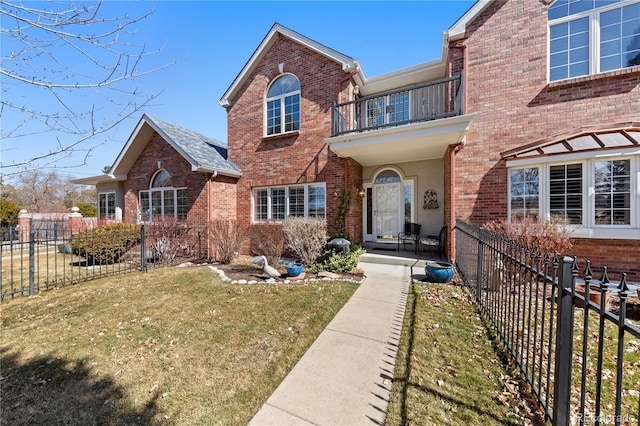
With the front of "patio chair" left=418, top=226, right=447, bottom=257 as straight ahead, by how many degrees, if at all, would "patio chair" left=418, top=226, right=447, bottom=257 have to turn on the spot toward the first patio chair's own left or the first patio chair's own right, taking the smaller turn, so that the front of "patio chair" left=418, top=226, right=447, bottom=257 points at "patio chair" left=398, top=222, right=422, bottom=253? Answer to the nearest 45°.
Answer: approximately 45° to the first patio chair's own right

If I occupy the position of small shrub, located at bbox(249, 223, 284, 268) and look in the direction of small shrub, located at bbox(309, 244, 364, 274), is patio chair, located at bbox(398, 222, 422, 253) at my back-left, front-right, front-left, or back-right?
front-left

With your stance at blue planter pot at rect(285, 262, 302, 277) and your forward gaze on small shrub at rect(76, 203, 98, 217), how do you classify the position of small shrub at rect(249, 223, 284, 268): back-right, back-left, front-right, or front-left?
front-right

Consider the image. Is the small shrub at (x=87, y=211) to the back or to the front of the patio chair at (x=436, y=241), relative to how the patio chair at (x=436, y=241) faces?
to the front

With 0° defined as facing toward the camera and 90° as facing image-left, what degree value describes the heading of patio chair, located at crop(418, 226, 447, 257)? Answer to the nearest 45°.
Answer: approximately 90°

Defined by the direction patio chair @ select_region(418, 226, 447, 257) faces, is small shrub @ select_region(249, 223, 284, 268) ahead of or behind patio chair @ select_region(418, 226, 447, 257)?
ahead

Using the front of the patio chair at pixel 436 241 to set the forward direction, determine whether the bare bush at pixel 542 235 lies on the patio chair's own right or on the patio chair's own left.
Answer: on the patio chair's own left

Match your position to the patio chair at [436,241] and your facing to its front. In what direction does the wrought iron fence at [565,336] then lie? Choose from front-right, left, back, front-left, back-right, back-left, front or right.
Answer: left

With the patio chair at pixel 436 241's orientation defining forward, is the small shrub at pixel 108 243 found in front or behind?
in front
